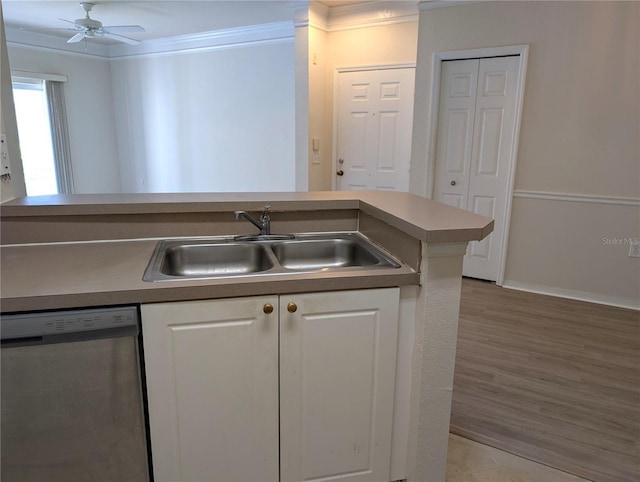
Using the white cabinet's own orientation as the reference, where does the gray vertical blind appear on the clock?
The gray vertical blind is roughly at 5 o'clock from the white cabinet.

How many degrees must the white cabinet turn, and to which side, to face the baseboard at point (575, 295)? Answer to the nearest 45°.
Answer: approximately 135° to its left

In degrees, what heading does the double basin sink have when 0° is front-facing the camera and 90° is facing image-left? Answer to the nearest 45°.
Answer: approximately 0°

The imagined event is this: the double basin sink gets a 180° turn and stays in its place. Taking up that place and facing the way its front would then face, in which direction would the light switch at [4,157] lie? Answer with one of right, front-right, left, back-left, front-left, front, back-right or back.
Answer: left

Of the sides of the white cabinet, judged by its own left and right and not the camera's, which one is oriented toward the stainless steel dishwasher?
right

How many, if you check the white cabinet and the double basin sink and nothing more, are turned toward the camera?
2

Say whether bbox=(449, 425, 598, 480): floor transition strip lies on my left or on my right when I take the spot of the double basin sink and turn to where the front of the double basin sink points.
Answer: on my left

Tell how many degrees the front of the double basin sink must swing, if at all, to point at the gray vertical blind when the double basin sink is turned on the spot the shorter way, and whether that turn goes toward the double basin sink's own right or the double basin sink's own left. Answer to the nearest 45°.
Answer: approximately 135° to the double basin sink's own right

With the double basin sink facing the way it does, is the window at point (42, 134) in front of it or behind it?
behind

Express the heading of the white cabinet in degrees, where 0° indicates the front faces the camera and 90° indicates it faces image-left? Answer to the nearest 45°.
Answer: approximately 0°
